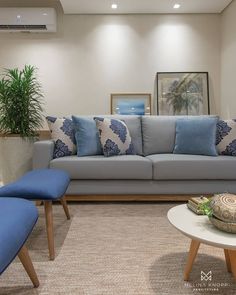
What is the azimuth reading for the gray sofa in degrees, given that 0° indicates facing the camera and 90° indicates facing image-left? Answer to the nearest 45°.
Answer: approximately 0°

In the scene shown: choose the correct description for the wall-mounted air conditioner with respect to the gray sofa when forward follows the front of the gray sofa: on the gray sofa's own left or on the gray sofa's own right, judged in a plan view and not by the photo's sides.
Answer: on the gray sofa's own right

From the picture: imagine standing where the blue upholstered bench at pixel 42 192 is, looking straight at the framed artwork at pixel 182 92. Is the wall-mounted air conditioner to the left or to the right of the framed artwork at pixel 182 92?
left

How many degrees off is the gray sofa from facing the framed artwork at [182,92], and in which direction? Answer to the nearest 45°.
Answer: approximately 180°

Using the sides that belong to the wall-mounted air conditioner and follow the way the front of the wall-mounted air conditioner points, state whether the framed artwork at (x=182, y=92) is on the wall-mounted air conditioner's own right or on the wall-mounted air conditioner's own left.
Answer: on the wall-mounted air conditioner's own left
